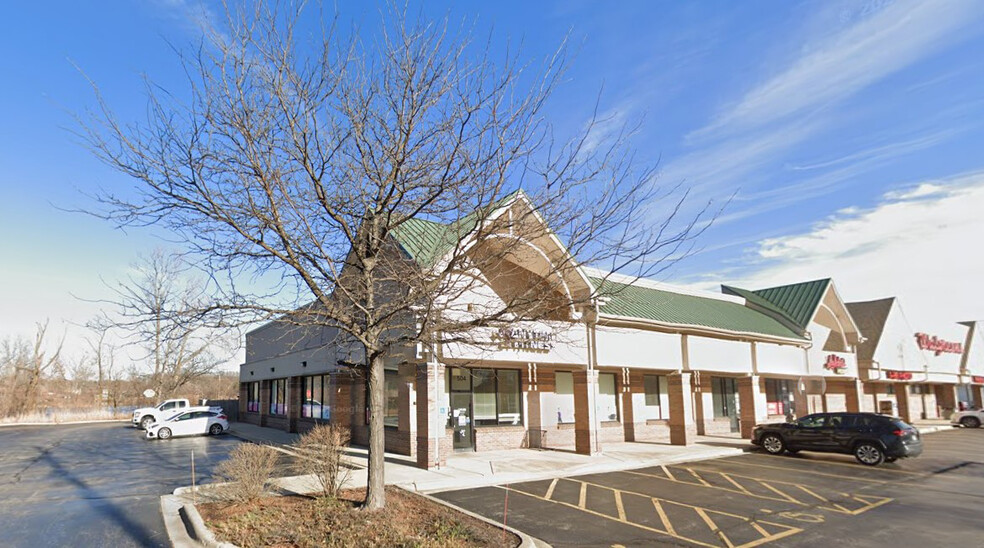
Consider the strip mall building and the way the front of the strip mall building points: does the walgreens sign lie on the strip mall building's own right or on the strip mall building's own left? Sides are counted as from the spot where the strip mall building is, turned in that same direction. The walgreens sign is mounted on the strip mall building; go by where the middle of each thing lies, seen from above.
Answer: on the strip mall building's own left

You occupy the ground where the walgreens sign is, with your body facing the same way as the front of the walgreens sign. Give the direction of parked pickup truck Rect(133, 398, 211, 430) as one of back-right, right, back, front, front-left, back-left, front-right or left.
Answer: right

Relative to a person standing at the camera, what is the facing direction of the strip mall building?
facing the viewer and to the right of the viewer

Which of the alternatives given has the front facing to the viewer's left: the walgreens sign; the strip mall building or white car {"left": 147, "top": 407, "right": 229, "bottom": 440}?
the white car

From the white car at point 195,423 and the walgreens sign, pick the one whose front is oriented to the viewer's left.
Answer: the white car

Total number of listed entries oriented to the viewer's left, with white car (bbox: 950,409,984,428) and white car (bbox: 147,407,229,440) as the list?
2

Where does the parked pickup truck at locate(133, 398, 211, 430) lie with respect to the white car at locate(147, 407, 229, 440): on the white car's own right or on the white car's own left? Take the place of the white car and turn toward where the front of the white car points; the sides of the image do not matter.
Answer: on the white car's own right

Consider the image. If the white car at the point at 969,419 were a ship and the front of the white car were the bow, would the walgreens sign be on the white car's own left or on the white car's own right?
on the white car's own right

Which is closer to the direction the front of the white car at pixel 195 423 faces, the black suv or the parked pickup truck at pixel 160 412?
the parked pickup truck

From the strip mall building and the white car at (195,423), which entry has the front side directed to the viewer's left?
the white car

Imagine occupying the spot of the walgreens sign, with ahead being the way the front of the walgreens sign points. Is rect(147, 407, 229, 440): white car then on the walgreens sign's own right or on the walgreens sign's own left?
on the walgreens sign's own right

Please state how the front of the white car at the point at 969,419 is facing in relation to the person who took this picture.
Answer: facing to the left of the viewer

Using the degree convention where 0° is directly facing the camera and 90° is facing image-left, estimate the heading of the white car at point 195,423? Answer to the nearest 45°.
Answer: approximately 90°
